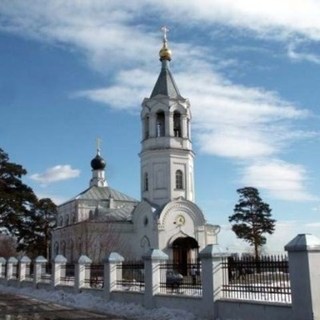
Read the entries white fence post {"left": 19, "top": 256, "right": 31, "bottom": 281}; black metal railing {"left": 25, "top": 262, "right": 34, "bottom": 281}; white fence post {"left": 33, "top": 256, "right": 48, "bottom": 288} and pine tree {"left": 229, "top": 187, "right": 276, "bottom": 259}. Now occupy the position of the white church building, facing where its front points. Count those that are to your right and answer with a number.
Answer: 3

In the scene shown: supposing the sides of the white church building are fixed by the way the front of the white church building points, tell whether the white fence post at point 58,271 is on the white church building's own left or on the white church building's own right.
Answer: on the white church building's own right

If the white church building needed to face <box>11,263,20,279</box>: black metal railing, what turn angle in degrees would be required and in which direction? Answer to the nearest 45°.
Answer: approximately 90° to its right

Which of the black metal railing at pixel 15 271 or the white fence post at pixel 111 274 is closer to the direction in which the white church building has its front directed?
the white fence post

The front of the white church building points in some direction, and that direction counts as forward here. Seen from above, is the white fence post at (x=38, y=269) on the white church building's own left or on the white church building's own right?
on the white church building's own right

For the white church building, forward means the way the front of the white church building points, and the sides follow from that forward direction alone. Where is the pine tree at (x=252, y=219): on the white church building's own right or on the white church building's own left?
on the white church building's own left

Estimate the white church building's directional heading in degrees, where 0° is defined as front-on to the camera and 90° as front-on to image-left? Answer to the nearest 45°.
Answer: approximately 315°

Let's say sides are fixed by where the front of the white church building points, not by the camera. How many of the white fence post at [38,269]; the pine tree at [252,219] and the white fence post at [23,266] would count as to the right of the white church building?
2

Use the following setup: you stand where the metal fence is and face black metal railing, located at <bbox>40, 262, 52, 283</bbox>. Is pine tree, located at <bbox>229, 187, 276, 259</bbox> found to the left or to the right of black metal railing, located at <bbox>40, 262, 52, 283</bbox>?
right

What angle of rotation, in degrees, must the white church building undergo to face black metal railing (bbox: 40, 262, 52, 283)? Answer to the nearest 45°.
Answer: approximately 90° to its right

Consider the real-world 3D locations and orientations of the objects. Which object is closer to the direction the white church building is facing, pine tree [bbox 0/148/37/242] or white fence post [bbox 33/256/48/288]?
the white fence post

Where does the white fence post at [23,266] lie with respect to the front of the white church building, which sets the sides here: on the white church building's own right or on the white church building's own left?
on the white church building's own right

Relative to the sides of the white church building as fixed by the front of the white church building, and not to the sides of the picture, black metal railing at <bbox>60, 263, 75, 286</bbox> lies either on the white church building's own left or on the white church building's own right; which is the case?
on the white church building's own right
